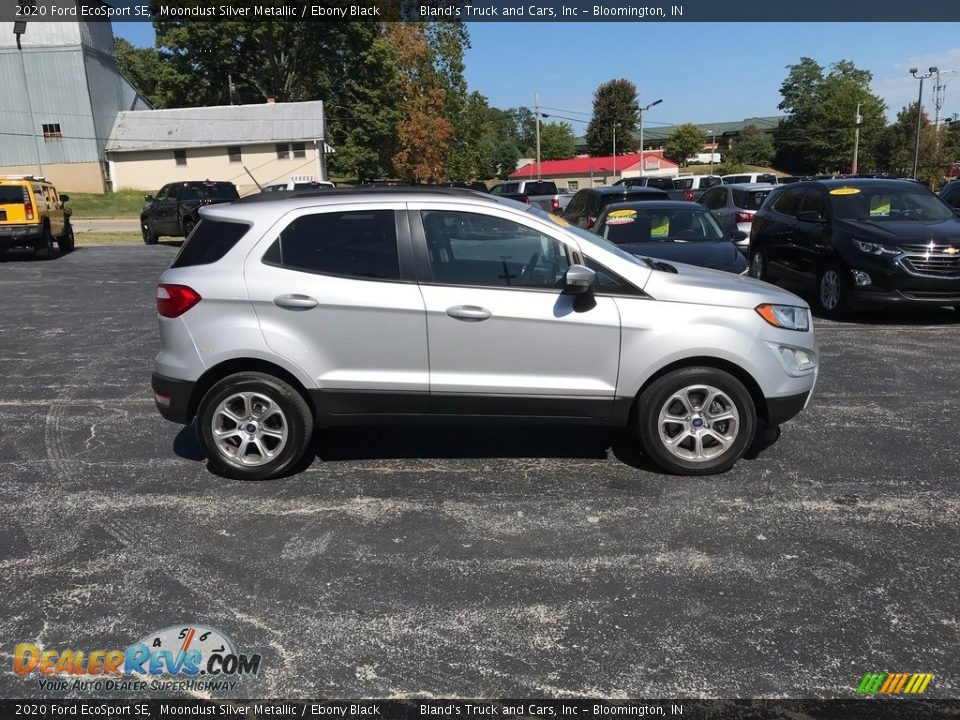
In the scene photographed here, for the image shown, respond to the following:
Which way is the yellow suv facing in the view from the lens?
facing away from the viewer and to the right of the viewer

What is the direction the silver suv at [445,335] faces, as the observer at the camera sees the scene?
facing to the right of the viewer

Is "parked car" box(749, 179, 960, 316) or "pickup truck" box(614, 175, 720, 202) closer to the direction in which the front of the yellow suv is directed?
the pickup truck

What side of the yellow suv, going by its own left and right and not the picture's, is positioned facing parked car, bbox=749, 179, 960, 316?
right

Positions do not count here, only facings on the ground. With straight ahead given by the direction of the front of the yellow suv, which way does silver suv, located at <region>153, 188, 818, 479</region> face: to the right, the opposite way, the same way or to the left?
to the right

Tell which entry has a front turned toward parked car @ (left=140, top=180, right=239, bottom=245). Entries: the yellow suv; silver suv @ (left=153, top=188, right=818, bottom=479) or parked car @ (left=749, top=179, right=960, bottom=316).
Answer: the yellow suv

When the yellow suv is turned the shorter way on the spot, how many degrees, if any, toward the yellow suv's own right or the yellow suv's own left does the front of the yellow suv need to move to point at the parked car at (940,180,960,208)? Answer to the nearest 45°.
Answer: approximately 90° to the yellow suv's own right

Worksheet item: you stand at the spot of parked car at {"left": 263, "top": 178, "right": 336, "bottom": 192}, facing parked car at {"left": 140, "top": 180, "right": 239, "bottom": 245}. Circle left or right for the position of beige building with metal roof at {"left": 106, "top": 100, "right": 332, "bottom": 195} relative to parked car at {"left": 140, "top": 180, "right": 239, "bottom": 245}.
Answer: right

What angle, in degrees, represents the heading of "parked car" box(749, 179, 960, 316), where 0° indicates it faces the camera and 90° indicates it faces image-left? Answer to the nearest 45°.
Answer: approximately 315°

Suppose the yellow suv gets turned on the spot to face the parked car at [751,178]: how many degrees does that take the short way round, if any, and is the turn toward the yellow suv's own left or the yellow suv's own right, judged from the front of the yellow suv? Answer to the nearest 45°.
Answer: approximately 45° to the yellow suv's own right
